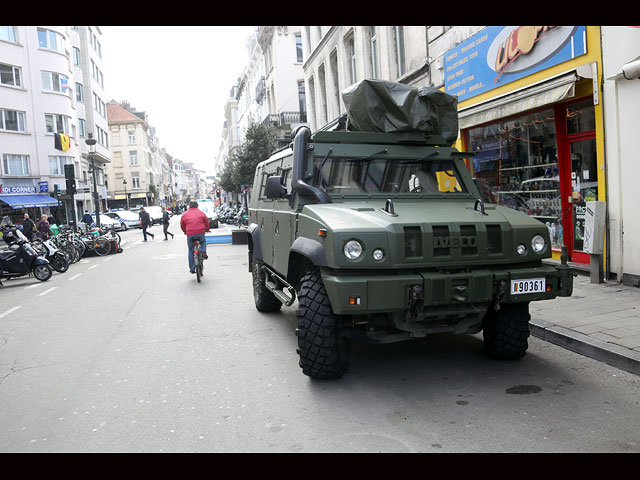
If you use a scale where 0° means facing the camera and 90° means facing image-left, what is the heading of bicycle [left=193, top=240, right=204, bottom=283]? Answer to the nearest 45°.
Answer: approximately 180°

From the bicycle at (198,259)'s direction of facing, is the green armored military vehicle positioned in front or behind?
behind

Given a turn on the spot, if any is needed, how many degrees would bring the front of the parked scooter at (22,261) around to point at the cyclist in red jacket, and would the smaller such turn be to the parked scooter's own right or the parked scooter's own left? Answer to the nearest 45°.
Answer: approximately 45° to the parked scooter's own right

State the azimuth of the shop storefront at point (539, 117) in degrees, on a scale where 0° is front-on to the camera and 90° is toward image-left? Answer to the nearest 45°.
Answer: approximately 45°

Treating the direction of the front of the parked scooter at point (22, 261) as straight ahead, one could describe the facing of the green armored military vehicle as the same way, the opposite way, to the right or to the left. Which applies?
to the right

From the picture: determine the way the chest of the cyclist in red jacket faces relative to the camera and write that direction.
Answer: away from the camera

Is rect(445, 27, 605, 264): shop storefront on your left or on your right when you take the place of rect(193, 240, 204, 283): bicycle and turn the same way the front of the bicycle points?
on your right

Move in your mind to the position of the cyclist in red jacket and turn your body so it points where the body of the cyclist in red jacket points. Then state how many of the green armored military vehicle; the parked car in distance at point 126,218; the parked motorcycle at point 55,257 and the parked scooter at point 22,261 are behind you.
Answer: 1

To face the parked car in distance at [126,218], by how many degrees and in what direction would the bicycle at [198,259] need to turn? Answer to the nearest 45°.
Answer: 0° — it already faces it

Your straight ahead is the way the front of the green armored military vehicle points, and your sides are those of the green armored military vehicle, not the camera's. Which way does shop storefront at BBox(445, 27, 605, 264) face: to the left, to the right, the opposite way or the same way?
to the right

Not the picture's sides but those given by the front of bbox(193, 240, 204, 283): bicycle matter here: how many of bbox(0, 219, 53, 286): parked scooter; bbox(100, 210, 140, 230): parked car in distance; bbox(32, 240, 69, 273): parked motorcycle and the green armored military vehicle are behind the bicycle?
1

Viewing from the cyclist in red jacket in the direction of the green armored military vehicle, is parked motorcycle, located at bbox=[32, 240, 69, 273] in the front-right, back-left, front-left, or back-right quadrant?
back-right

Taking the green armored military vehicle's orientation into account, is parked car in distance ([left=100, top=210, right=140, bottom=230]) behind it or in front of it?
behind

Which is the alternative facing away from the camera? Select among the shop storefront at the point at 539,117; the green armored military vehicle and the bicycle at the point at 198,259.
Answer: the bicycle
